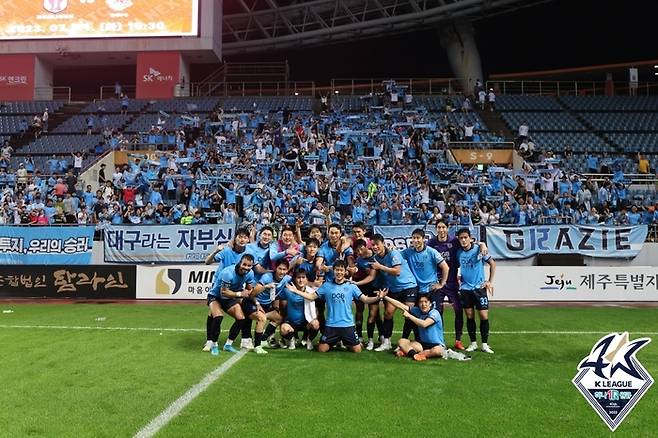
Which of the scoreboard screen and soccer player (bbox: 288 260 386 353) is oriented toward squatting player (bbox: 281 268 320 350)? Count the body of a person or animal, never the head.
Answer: the scoreboard screen

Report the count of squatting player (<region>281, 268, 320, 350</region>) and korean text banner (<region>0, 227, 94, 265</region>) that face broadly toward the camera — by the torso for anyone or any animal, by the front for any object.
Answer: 2

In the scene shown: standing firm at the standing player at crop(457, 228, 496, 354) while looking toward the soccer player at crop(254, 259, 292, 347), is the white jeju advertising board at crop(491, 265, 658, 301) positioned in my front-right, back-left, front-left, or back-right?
back-right

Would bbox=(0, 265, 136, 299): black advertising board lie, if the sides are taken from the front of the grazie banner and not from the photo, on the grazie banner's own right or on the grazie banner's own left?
on the grazie banner's own right

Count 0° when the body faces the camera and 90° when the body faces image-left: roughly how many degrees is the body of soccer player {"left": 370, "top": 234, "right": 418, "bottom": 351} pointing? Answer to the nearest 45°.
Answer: approximately 45°

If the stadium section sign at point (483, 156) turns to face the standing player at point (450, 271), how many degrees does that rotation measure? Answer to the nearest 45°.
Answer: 0° — it already faces them

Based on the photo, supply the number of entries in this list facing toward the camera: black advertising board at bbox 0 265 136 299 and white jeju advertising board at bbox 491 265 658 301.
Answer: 2

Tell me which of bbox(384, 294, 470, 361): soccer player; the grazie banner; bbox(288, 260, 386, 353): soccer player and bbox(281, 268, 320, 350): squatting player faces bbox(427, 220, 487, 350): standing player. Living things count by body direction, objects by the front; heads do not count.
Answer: the grazie banner

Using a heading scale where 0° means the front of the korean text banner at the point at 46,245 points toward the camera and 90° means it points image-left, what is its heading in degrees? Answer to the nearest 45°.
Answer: approximately 0°

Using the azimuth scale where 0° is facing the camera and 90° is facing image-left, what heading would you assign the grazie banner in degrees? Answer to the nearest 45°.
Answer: approximately 0°

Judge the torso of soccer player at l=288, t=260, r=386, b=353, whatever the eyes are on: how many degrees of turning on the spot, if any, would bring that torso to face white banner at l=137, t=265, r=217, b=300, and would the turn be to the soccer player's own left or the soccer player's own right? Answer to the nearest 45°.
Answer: approximately 135° to the soccer player's own right
